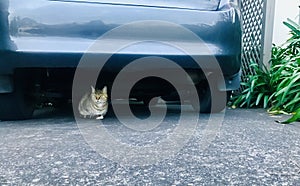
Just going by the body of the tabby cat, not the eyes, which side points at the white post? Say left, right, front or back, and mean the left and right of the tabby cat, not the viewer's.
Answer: left

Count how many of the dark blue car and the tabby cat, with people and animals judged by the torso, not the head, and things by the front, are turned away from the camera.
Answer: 1

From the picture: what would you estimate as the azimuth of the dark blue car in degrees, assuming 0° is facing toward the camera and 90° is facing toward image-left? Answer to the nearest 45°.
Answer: approximately 180°

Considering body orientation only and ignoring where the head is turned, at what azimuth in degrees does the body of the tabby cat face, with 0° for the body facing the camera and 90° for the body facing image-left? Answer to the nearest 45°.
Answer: approximately 315°

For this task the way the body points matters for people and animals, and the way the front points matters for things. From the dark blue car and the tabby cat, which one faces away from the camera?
the dark blue car
